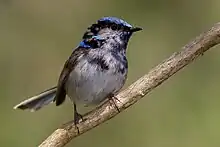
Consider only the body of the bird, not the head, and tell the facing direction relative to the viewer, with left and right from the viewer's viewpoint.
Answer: facing the viewer and to the right of the viewer
